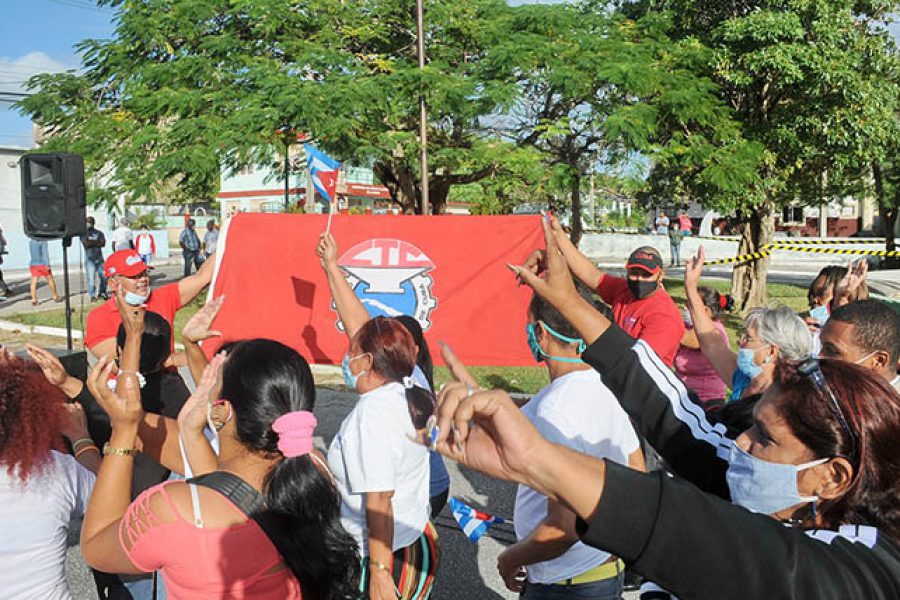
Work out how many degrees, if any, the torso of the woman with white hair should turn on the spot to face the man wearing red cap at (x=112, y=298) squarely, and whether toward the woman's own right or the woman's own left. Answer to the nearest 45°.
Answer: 0° — they already face them

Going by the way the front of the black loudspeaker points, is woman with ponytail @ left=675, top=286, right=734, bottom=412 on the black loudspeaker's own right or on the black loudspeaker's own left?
on the black loudspeaker's own left

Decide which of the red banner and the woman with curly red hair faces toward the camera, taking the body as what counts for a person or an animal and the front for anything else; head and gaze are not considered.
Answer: the red banner

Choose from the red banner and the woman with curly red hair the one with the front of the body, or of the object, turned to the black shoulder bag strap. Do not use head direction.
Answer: the red banner

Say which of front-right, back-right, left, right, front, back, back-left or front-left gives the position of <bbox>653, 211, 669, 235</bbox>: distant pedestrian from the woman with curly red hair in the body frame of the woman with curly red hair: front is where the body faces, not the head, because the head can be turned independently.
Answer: front-right

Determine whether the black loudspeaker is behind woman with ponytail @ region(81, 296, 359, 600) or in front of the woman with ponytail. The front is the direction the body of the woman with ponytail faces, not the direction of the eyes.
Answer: in front

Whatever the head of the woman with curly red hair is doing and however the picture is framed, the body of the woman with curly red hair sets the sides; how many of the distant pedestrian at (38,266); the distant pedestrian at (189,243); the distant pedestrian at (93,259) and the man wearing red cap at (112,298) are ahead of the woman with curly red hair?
4

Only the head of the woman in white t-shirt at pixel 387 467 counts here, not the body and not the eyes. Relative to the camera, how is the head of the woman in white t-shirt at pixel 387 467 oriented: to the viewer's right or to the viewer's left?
to the viewer's left

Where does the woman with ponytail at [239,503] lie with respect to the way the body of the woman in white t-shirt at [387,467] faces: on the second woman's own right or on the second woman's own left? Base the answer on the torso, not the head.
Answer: on the second woman's own left

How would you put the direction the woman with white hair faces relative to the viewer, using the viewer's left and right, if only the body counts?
facing to the left of the viewer

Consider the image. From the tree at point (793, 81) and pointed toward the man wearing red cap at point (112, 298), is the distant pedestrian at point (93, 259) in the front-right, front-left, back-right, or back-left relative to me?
front-right

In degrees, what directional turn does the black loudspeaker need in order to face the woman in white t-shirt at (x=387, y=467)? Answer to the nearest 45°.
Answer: approximately 45° to its left

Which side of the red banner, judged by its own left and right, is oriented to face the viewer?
front

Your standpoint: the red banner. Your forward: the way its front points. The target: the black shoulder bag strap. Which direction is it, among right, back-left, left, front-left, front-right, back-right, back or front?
front

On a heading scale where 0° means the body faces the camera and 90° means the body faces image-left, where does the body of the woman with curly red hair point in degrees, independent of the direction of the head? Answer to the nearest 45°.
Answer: approximately 180°

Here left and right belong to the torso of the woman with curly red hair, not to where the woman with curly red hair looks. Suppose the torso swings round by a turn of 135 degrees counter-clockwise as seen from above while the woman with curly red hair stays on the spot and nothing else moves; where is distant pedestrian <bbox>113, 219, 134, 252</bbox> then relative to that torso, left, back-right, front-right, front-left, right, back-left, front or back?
back-right
